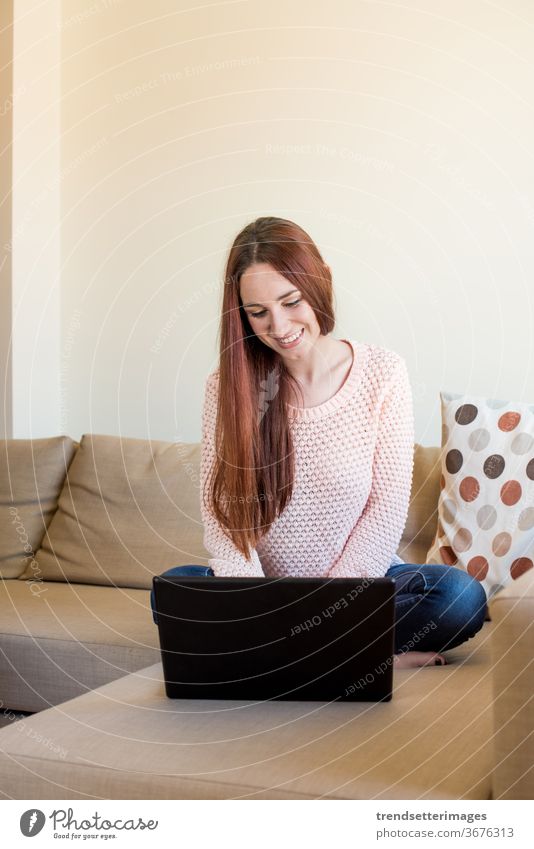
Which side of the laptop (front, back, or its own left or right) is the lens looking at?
back

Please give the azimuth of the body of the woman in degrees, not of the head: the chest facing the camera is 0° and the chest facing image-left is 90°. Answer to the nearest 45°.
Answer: approximately 0°

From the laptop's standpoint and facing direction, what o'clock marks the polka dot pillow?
The polka dot pillow is roughly at 1 o'clock from the laptop.
